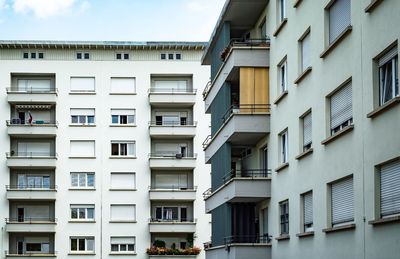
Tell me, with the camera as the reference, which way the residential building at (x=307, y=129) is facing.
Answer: facing the viewer and to the left of the viewer
